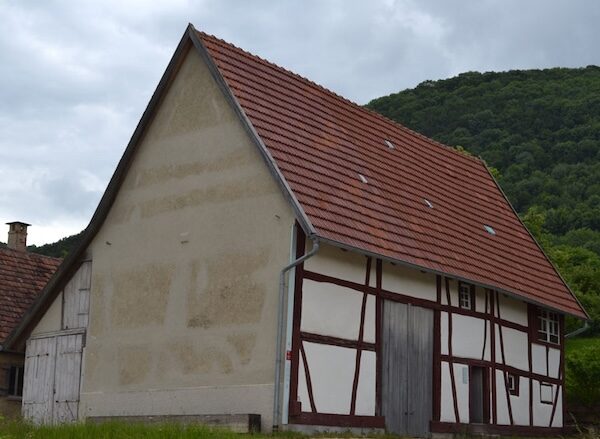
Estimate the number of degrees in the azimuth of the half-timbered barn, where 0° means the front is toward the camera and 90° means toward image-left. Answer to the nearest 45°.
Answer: approximately 315°

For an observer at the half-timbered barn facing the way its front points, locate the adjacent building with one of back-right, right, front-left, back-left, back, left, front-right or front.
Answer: back
